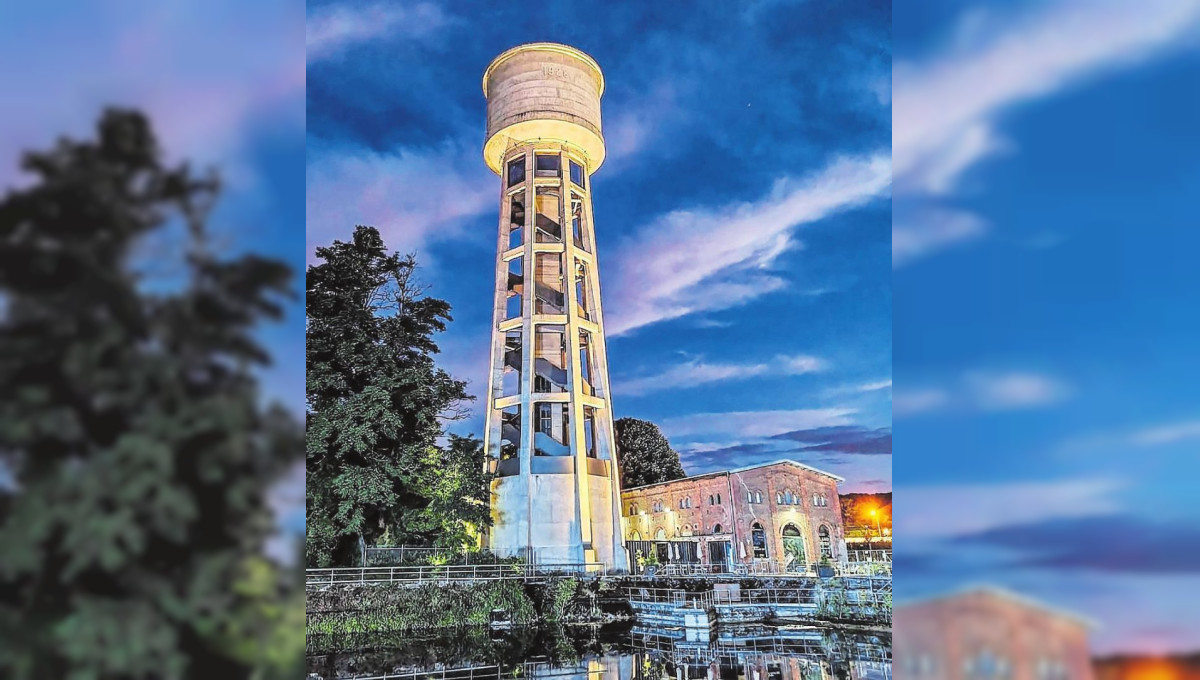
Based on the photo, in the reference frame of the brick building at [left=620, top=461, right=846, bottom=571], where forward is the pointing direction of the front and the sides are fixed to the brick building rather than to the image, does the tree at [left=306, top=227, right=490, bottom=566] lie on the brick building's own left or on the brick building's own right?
on the brick building's own right

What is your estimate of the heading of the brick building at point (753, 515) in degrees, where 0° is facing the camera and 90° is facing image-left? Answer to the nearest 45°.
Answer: approximately 315°

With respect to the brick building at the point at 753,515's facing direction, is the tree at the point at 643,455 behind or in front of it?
behind

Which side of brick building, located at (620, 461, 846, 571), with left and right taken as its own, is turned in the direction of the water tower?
right
